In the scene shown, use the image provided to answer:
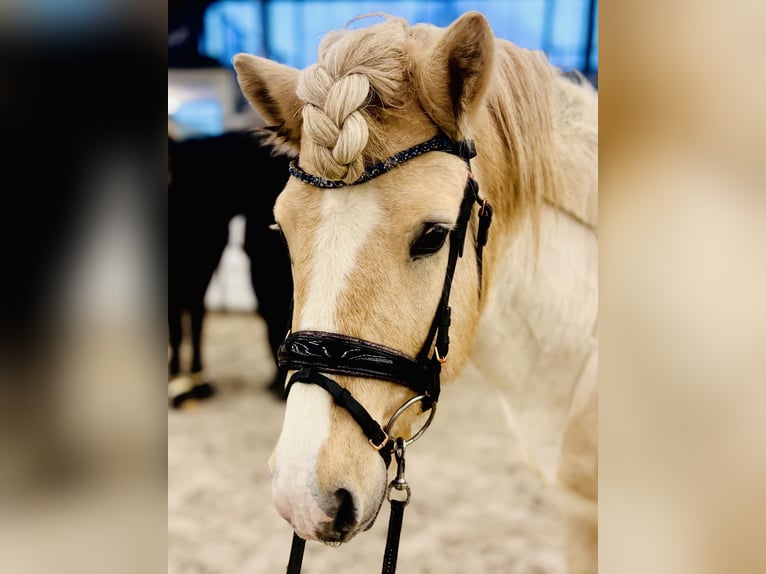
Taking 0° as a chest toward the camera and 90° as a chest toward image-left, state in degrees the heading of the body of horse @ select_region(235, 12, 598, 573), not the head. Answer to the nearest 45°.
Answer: approximately 45°
